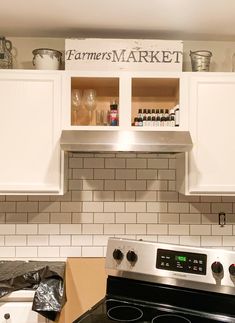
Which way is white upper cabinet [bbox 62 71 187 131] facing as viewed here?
toward the camera

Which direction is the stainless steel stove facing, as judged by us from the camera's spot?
facing the viewer and to the left of the viewer

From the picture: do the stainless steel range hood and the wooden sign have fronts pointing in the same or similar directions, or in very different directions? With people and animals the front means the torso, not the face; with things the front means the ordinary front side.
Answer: same or similar directions

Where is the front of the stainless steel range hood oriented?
toward the camera
